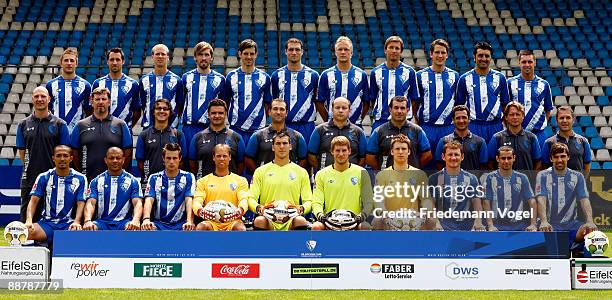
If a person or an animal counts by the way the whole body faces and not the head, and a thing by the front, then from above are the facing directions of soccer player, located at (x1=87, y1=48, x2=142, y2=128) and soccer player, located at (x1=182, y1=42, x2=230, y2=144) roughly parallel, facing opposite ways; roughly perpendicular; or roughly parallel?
roughly parallel

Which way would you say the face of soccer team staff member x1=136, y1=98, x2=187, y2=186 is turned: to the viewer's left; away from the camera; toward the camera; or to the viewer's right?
toward the camera

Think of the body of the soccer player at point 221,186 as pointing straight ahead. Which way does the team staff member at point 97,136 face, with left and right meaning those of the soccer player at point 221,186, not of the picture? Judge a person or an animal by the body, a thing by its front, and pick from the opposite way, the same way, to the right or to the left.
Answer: the same way

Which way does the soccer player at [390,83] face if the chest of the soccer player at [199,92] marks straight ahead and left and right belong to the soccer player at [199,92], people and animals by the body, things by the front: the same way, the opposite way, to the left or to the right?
the same way

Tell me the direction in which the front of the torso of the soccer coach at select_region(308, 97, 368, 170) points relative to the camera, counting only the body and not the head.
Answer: toward the camera

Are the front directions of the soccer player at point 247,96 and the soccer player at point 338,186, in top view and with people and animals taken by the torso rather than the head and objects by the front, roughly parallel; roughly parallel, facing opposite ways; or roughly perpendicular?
roughly parallel

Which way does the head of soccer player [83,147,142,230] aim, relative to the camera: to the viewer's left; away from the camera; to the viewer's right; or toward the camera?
toward the camera

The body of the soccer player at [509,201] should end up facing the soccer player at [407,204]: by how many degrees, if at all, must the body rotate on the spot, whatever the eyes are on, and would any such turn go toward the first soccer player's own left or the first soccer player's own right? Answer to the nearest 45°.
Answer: approximately 90° to the first soccer player's own right

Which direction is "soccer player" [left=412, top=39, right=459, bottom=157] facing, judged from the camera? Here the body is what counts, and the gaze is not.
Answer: toward the camera

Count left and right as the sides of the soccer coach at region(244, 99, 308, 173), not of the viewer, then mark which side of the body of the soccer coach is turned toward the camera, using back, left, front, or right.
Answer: front

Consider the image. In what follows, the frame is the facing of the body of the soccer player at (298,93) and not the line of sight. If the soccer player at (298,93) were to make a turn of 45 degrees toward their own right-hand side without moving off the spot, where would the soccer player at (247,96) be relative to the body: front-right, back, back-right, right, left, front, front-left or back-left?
front-right

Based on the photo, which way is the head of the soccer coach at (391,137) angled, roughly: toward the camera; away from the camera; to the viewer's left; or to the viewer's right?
toward the camera

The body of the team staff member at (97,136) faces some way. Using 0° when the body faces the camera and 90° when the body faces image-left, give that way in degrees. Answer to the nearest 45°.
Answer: approximately 0°

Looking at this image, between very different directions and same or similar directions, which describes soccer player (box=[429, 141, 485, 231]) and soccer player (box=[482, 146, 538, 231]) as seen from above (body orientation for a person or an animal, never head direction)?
same or similar directions

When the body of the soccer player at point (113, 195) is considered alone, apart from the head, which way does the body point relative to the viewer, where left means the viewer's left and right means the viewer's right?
facing the viewer

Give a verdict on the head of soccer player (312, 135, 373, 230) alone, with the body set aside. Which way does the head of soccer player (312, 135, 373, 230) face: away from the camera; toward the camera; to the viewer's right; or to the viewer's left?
toward the camera

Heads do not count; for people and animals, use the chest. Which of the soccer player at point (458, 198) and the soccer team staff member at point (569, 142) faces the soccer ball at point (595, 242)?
the soccer team staff member at point (569, 142)
